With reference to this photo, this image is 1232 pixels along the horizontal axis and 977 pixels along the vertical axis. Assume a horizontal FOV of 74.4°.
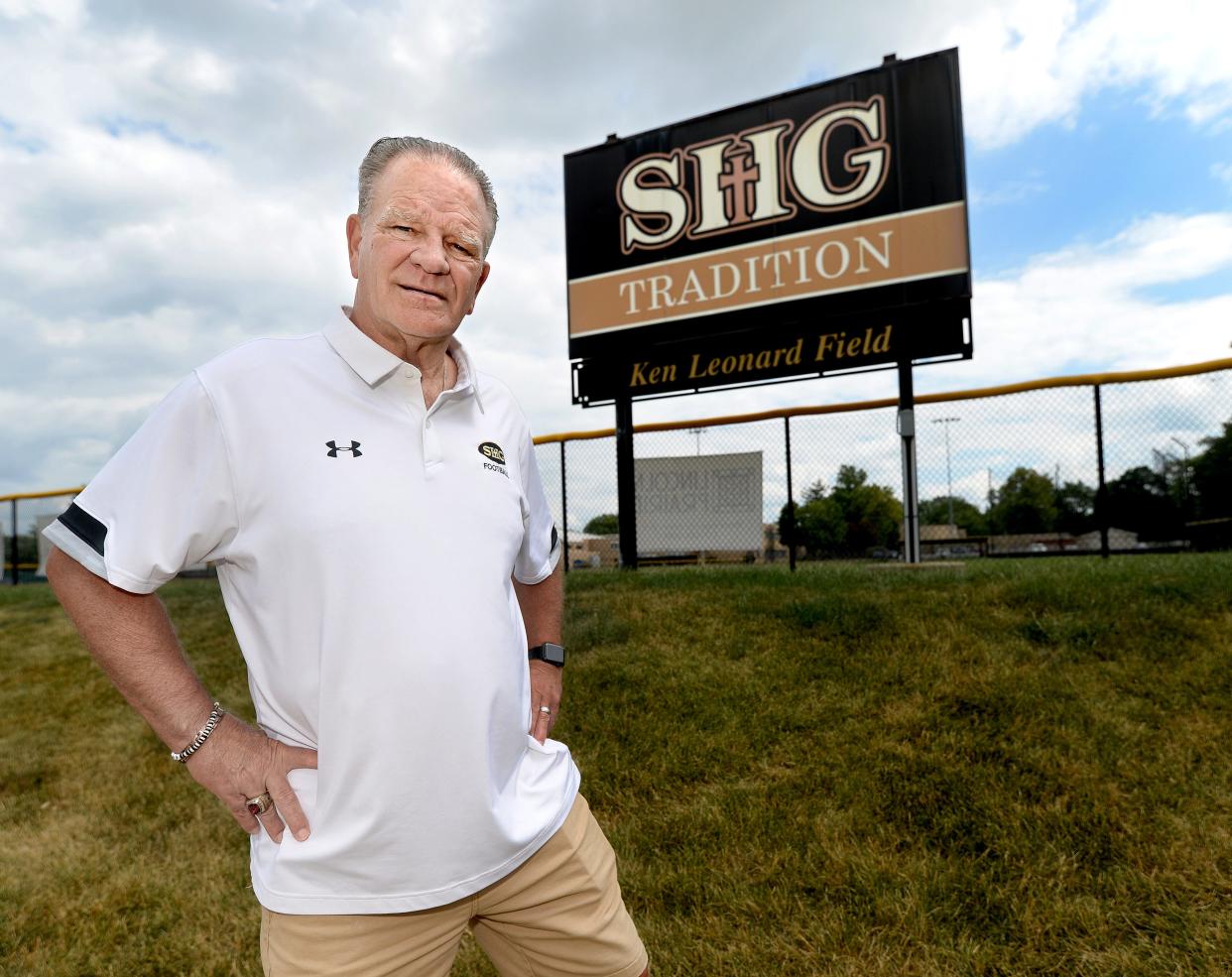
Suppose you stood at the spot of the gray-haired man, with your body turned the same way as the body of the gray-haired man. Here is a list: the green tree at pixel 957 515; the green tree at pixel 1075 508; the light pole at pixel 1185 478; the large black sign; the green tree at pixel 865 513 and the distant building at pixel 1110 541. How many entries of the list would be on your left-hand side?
6

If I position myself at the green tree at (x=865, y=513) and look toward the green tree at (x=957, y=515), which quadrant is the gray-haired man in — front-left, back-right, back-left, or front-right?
back-right

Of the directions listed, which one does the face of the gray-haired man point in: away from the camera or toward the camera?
toward the camera

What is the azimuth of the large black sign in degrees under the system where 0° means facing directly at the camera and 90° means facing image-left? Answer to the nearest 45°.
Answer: approximately 45°

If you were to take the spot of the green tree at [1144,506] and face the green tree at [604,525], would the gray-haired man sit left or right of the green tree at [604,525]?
left

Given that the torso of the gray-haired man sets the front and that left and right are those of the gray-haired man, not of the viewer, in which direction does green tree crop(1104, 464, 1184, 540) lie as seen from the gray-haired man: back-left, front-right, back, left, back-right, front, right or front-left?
left

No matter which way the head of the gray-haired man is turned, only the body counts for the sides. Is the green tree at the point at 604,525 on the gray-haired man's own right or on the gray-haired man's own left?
on the gray-haired man's own left

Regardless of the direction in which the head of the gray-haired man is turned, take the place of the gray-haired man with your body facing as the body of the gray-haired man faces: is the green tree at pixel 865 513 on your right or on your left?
on your left

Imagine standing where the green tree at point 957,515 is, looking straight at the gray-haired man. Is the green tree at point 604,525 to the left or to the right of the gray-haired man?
right

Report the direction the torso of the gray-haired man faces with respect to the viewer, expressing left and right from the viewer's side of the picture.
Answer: facing the viewer and to the right of the viewer

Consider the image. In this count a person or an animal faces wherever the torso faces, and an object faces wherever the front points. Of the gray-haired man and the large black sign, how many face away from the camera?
0

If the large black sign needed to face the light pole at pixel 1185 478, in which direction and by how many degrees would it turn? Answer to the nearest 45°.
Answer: approximately 180°

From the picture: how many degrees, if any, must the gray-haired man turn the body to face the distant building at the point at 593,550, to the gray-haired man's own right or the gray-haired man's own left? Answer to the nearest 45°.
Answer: approximately 135° to the gray-haired man's own left
